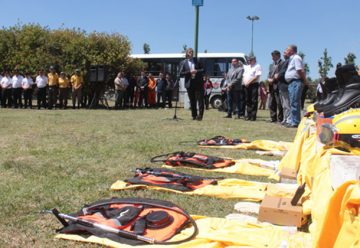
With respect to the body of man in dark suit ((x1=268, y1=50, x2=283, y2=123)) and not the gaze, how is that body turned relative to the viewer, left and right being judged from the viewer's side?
facing the viewer and to the left of the viewer

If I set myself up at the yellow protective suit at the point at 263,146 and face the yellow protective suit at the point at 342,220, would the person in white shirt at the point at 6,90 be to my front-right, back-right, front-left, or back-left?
back-right

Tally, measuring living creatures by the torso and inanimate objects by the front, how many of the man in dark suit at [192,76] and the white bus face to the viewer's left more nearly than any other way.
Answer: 0

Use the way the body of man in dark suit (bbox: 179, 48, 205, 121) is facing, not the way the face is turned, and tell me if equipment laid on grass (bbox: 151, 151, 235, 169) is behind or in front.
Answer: in front

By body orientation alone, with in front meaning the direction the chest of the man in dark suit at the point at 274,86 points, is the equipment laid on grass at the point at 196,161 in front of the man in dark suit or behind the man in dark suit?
in front

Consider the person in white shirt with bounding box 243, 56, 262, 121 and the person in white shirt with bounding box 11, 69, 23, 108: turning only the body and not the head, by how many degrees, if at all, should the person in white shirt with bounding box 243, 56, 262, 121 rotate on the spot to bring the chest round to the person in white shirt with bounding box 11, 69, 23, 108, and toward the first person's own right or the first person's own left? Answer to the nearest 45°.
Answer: approximately 90° to the first person's own right

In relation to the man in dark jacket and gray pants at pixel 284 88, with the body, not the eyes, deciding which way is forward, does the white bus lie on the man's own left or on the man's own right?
on the man's own right

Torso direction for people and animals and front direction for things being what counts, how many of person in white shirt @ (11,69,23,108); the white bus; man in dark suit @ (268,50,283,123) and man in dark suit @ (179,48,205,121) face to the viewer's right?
1

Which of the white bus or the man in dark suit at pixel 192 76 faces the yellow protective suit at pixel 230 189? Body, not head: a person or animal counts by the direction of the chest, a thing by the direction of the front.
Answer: the man in dark suit

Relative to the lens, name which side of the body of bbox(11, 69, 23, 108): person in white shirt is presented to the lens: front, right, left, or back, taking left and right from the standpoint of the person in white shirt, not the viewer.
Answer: front

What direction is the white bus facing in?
to the viewer's right

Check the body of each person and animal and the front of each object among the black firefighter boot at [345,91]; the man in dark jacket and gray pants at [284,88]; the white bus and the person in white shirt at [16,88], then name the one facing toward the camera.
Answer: the person in white shirt

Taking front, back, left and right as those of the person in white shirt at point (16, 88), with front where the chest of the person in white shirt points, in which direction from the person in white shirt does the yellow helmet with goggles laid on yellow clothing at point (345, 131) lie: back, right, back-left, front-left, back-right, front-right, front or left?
front

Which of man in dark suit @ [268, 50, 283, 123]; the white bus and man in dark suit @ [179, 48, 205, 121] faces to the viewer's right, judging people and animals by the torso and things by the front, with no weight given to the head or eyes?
the white bus

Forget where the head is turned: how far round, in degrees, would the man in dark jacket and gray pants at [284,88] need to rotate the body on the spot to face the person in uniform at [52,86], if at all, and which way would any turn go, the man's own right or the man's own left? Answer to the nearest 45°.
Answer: approximately 45° to the man's own right

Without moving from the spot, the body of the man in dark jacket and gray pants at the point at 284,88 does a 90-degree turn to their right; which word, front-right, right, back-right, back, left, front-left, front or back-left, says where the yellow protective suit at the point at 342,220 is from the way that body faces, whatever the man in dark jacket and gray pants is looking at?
back

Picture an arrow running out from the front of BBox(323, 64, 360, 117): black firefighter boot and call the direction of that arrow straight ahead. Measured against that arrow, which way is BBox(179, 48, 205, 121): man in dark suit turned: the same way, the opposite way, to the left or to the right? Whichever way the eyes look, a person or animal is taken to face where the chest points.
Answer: to the left
